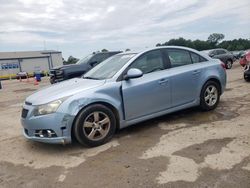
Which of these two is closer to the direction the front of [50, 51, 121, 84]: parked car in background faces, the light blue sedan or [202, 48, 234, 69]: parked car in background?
the light blue sedan

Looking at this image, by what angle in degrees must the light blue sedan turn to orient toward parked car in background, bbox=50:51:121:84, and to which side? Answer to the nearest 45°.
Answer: approximately 135° to its right

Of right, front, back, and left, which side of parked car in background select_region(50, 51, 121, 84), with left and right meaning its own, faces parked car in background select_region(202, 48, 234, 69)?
back

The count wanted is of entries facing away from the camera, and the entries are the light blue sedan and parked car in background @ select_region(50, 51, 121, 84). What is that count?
0

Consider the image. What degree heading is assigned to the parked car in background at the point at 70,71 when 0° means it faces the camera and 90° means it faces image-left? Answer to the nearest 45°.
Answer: approximately 45°

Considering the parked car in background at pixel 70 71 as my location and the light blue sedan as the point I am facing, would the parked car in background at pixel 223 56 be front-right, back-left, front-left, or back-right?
back-left

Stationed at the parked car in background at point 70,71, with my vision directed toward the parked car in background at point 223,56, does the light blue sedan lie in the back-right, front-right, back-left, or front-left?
back-right

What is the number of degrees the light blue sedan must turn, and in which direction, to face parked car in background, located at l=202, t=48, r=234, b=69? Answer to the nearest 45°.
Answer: approximately 180°
